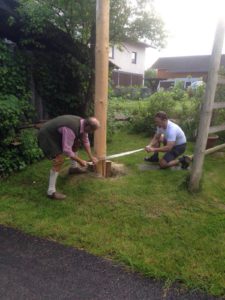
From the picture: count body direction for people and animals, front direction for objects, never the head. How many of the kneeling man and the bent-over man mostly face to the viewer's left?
1

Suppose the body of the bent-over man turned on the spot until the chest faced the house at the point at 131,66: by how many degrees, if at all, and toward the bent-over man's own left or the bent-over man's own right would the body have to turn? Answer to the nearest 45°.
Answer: approximately 90° to the bent-over man's own left

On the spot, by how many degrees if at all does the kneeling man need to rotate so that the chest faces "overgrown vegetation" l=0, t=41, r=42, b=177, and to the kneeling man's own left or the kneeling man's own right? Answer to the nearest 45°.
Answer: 0° — they already face it

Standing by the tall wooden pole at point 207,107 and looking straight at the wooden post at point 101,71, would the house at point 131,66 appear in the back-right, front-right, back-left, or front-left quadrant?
front-right

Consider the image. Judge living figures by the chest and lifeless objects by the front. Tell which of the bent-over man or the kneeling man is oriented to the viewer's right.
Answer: the bent-over man

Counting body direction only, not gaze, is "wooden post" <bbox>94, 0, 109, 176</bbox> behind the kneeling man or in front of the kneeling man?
in front

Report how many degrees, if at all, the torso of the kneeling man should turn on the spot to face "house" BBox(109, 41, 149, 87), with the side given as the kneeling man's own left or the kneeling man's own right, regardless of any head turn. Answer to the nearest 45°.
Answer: approximately 90° to the kneeling man's own right

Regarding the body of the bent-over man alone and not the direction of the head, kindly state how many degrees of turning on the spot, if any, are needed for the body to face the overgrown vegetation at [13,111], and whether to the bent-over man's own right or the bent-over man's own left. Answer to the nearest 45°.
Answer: approximately 135° to the bent-over man's own left

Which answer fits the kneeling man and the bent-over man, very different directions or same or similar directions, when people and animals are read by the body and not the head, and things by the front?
very different directions

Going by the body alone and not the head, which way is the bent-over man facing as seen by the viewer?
to the viewer's right

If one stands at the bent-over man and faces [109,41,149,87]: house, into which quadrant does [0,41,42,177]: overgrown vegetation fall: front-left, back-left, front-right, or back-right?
front-left

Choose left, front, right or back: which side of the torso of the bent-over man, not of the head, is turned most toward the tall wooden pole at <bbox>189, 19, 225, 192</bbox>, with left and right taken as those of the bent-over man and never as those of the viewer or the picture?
front

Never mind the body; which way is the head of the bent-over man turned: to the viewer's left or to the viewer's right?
to the viewer's right

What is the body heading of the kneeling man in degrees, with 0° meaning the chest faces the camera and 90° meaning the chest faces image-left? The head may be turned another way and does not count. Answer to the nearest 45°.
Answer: approximately 90°

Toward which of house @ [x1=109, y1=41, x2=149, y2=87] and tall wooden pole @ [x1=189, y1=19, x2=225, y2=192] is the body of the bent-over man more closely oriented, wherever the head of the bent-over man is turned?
the tall wooden pole

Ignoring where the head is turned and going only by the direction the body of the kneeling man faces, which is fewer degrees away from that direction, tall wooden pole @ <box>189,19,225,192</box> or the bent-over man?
the bent-over man

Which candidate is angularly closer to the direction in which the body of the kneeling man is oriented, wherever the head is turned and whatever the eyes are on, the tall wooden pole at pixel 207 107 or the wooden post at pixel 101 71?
the wooden post
